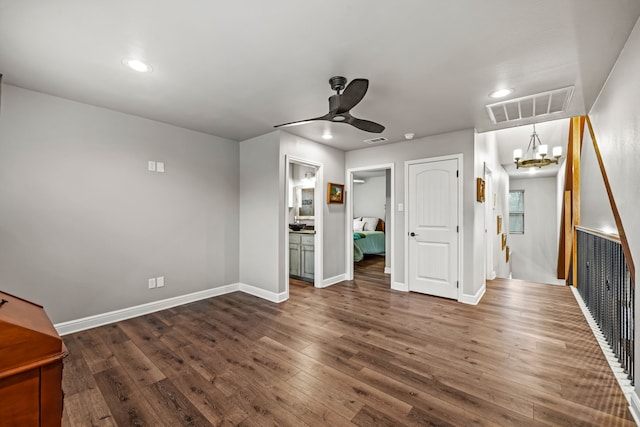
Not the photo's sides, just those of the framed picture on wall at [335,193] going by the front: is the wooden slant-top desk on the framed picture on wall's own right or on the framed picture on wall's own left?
on the framed picture on wall's own right

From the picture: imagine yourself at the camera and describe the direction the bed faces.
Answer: facing the viewer and to the left of the viewer

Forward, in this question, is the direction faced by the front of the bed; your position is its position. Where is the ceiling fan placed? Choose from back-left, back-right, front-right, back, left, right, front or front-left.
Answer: front-left

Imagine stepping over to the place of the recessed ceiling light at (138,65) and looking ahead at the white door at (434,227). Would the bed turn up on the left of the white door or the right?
left

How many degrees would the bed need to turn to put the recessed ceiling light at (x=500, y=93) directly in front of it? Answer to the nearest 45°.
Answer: approximately 45° to its left

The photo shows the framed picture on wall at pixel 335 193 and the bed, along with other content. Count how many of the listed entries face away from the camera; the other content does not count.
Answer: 0

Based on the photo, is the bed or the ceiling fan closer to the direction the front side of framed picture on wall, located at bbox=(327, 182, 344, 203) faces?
the ceiling fan

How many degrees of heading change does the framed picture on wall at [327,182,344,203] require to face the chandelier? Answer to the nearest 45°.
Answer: approximately 45° to its left

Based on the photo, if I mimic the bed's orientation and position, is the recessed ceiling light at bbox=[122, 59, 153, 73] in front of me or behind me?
in front

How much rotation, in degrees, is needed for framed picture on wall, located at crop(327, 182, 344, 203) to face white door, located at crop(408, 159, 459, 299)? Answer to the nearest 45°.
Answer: approximately 45° to its left

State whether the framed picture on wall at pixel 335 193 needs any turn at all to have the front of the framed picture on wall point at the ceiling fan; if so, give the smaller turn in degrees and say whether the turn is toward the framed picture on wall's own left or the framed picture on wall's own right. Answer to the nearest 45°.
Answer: approximately 45° to the framed picture on wall's own right

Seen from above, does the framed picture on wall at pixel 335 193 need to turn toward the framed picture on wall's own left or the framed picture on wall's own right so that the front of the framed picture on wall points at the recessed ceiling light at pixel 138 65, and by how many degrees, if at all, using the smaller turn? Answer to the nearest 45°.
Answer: approximately 90° to the framed picture on wall's own right

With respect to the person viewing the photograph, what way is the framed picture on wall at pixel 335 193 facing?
facing the viewer and to the right of the viewer

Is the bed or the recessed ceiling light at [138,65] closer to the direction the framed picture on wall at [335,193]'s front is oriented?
the recessed ceiling light
